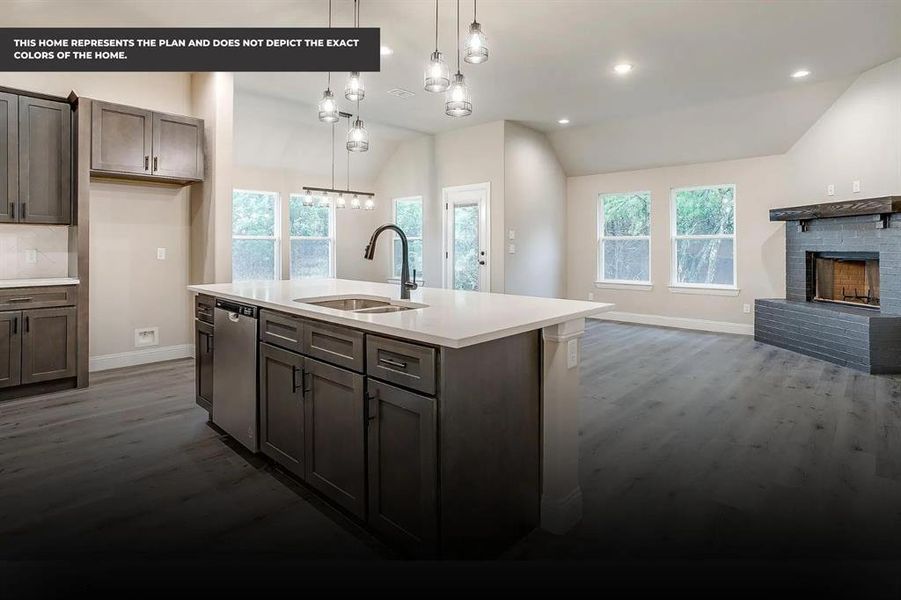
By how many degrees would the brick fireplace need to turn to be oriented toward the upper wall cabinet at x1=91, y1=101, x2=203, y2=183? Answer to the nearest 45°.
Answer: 0° — it already faces it

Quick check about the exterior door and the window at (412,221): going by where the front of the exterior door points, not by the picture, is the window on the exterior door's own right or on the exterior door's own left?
on the exterior door's own right

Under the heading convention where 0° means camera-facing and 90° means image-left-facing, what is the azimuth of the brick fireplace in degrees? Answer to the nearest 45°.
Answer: approximately 45°

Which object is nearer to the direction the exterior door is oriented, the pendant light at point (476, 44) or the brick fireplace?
the pendant light
